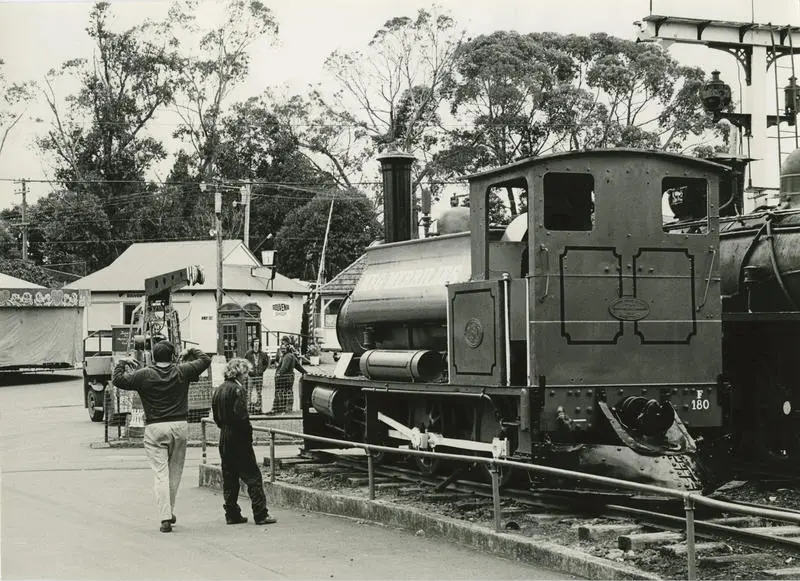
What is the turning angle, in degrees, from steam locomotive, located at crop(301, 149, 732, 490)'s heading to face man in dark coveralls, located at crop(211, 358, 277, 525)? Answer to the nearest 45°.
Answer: approximately 45° to its left

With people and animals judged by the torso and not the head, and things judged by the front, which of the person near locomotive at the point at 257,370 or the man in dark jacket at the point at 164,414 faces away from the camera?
the man in dark jacket

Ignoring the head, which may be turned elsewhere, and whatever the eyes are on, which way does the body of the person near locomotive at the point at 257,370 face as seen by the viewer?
toward the camera

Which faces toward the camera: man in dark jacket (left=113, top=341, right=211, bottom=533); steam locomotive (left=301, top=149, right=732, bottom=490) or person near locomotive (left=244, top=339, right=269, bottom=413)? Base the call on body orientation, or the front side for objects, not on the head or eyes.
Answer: the person near locomotive

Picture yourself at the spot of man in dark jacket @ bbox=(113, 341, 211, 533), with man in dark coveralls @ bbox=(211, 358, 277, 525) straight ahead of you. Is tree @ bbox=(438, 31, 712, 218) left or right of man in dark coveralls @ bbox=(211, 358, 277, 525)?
left

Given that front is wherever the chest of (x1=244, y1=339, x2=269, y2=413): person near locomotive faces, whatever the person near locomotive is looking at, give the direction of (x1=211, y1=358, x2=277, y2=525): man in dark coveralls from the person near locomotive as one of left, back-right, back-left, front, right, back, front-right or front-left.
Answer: front

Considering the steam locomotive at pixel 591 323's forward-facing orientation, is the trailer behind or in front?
in front

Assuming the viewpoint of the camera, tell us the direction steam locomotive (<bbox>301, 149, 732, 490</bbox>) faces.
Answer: facing away from the viewer and to the left of the viewer

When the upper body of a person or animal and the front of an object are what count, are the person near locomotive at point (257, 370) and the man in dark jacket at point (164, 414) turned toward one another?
yes

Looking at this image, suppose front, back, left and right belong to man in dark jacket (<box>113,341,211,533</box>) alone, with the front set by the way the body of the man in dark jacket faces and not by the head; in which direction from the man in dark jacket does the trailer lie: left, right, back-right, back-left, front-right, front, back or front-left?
front

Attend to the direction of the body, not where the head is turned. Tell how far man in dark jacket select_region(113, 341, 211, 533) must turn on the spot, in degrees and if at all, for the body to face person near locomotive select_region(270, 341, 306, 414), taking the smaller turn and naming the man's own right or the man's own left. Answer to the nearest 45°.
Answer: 0° — they already face them

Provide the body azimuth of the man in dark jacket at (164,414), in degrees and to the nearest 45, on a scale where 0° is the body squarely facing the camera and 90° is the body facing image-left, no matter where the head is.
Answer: approximately 180°

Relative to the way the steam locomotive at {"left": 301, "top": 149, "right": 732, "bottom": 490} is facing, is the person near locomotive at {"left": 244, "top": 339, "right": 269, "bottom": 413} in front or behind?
in front

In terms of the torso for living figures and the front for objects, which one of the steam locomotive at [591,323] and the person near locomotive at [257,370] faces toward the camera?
the person near locomotive

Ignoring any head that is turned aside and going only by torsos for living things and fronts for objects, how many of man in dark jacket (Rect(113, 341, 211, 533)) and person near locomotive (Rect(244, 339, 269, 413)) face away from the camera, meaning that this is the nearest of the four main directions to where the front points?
1
